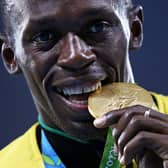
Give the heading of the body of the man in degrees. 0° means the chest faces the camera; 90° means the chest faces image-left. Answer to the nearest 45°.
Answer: approximately 0°
